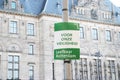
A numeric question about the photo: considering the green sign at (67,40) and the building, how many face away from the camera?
0

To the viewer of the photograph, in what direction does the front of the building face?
facing the viewer and to the right of the viewer

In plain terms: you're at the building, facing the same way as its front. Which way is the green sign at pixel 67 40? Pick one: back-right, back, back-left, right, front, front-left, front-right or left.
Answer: front-right

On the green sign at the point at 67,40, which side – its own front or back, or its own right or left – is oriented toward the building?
back

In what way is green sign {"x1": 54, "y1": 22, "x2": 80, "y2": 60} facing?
toward the camera
